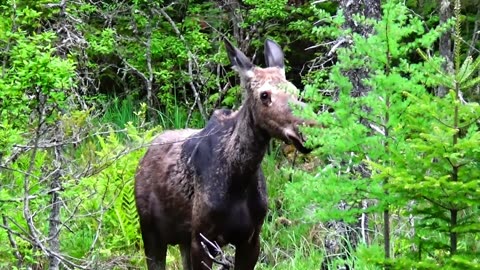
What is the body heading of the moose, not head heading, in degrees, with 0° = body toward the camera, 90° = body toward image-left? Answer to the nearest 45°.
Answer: approximately 315°
